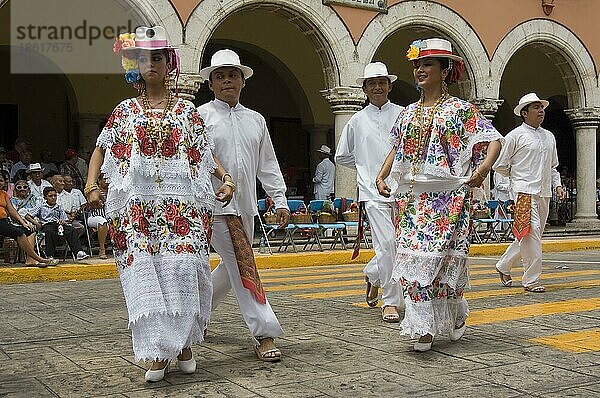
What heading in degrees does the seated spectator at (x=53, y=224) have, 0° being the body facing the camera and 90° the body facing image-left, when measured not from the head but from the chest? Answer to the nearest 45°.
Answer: approximately 315°

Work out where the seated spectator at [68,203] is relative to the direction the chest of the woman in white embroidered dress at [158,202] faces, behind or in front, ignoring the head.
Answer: behind

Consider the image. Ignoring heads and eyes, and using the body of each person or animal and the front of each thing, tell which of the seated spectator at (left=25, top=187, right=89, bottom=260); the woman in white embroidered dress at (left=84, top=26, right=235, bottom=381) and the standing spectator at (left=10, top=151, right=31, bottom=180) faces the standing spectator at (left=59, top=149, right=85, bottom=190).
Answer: the standing spectator at (left=10, top=151, right=31, bottom=180)

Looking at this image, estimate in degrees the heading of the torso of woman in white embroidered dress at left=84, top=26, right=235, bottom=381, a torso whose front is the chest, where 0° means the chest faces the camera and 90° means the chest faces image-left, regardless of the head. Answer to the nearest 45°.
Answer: approximately 0°

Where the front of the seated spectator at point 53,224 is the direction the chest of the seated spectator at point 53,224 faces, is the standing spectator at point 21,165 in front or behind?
behind

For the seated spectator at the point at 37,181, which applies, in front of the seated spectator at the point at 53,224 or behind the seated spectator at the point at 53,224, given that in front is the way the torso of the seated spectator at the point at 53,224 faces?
behind
